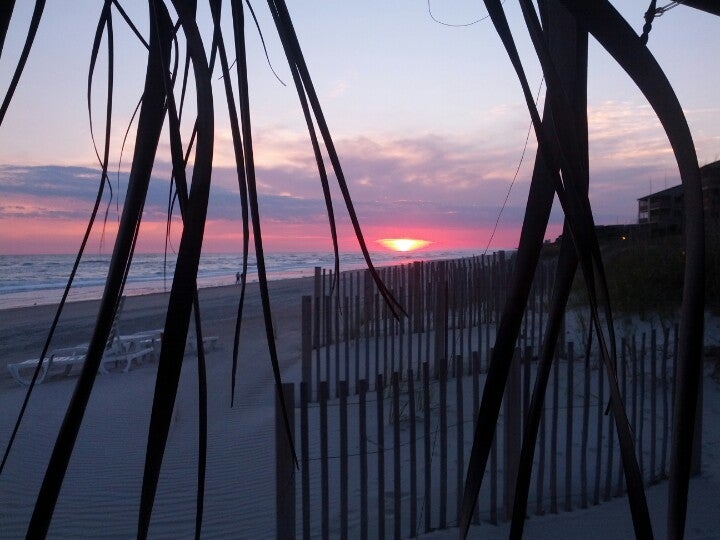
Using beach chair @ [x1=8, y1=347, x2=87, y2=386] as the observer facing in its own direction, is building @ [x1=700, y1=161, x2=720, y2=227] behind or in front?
behind

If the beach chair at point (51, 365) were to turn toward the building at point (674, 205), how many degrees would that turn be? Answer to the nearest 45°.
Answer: approximately 180°

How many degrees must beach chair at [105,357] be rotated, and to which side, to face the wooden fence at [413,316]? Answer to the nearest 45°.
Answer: approximately 135° to its left

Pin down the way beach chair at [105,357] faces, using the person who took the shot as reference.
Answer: facing to the left of the viewer

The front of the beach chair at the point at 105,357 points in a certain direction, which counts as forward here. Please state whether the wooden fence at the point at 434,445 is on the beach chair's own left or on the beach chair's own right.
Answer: on the beach chair's own left

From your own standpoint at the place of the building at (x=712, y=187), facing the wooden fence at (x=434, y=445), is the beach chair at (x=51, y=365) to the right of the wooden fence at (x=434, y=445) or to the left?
right

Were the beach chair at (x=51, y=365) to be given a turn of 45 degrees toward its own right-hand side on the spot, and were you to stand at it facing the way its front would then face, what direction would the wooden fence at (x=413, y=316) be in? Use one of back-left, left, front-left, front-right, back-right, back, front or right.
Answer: back

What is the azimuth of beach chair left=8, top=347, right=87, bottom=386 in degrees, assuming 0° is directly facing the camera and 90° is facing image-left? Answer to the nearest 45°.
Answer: approximately 90°
